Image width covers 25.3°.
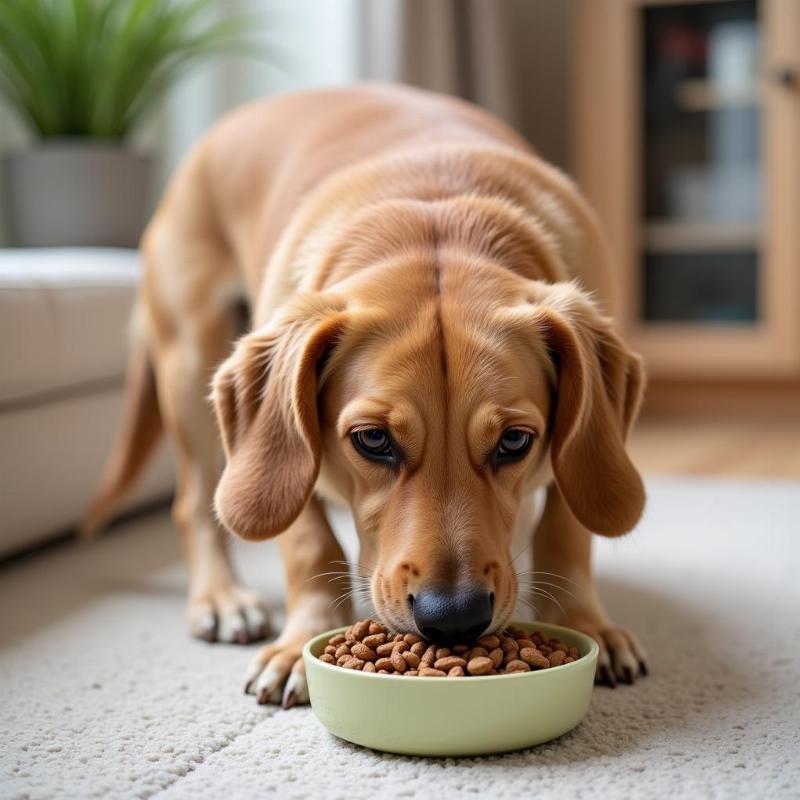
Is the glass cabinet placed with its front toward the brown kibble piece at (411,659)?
yes

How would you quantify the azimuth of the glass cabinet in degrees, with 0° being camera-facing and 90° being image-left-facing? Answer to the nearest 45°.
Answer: approximately 0°

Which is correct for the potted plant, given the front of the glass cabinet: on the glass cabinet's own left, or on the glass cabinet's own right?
on the glass cabinet's own right

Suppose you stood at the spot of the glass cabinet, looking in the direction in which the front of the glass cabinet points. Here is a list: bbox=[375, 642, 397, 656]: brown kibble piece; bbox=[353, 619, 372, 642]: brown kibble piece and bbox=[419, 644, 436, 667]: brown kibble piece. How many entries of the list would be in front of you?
3

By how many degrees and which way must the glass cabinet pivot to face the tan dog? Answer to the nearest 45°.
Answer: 0° — it already faces it

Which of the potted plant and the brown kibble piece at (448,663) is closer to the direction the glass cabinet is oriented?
the brown kibble piece

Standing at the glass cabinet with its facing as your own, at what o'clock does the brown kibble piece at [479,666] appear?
The brown kibble piece is roughly at 12 o'clock from the glass cabinet.

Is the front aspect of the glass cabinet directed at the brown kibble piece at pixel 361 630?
yes

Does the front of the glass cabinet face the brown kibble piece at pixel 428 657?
yes

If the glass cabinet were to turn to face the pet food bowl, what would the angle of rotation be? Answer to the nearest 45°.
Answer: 0° — it already faces it

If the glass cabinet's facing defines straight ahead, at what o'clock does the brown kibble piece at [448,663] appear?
The brown kibble piece is roughly at 12 o'clock from the glass cabinet.
